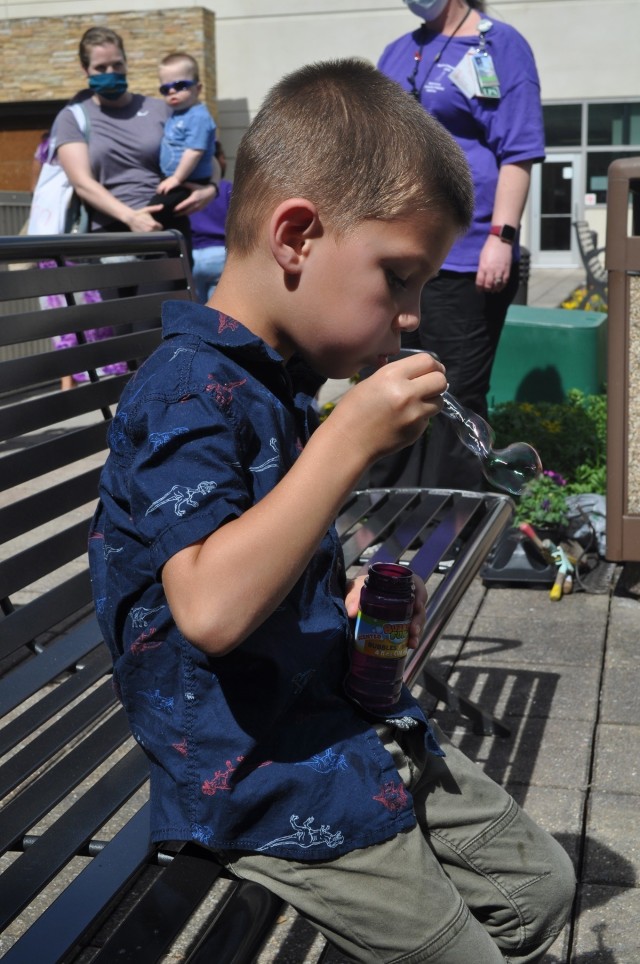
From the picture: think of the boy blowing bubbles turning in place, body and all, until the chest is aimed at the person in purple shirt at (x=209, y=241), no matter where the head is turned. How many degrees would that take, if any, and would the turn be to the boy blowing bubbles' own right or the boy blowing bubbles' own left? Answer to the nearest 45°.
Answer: approximately 90° to the boy blowing bubbles' own left

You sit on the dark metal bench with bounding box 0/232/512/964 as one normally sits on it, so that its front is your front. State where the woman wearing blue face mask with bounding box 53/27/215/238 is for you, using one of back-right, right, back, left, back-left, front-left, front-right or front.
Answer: back-left

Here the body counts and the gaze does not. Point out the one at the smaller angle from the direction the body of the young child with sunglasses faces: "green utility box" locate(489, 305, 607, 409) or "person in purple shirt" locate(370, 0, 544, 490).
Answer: the person in purple shirt

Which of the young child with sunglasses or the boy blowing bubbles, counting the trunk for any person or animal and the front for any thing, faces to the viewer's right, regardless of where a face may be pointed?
the boy blowing bubbles

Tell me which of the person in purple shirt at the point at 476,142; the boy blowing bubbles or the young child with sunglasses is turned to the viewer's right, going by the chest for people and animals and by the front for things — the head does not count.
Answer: the boy blowing bubbles

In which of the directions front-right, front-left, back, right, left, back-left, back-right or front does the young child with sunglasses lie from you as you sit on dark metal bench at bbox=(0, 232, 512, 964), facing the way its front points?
back-left

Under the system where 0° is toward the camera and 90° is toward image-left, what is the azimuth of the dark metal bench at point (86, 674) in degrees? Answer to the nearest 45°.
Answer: approximately 315°

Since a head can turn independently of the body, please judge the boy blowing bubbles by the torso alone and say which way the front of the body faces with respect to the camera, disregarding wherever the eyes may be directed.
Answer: to the viewer's right

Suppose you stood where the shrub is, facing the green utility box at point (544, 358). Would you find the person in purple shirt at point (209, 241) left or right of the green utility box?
left

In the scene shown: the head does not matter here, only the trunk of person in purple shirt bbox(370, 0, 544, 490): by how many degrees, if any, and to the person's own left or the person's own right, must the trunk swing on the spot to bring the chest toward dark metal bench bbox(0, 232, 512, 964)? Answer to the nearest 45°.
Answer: approximately 45° to the person's own left

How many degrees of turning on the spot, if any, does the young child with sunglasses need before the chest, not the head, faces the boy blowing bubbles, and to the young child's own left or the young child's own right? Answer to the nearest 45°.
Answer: approximately 45° to the young child's own left
